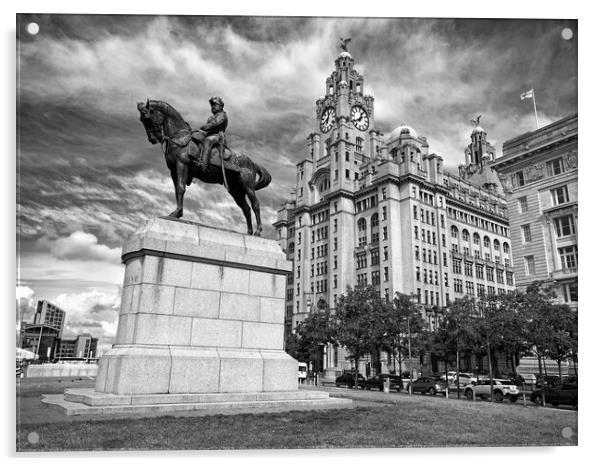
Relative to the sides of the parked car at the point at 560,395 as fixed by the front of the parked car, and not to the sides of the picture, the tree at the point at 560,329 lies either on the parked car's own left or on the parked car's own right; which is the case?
on the parked car's own right

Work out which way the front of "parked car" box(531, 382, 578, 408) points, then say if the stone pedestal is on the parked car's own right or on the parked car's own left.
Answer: on the parked car's own left

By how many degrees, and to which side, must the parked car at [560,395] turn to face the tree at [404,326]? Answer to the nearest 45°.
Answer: approximately 45° to its right

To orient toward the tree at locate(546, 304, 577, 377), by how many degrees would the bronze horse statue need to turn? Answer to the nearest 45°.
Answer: approximately 135° to its right

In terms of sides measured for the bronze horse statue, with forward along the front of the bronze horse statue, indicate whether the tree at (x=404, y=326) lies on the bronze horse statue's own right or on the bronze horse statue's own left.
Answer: on the bronze horse statue's own right

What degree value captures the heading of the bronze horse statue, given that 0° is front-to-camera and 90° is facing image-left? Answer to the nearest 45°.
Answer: approximately 90°

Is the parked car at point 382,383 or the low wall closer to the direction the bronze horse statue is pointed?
the low wall

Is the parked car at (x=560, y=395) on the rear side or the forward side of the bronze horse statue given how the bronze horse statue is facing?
on the rear side

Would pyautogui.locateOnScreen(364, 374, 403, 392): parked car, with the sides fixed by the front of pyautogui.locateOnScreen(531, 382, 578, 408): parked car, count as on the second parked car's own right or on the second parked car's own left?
on the second parked car's own right

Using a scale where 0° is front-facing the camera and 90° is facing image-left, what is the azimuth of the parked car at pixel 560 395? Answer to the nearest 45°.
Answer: approximately 90°

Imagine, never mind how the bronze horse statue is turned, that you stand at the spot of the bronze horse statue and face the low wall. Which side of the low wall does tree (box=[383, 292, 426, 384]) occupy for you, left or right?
right

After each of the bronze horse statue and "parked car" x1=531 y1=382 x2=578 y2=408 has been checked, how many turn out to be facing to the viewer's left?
2
